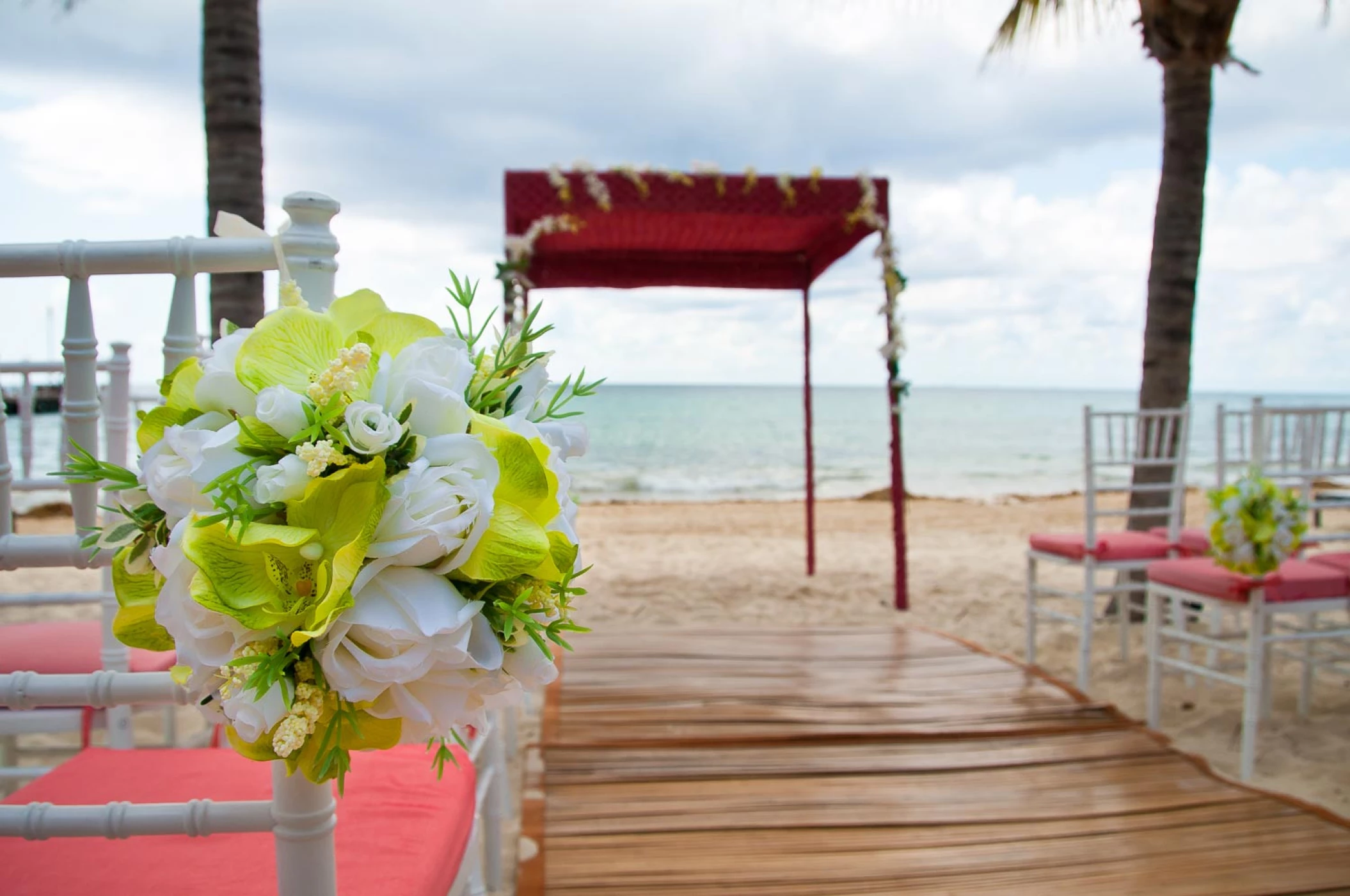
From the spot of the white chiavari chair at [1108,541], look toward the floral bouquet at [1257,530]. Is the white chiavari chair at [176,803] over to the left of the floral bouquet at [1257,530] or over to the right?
right

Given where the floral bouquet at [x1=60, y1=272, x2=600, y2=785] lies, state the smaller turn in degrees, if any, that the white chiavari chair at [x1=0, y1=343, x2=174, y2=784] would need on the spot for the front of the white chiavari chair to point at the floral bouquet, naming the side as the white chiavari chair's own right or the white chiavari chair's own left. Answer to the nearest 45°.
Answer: approximately 135° to the white chiavari chair's own right

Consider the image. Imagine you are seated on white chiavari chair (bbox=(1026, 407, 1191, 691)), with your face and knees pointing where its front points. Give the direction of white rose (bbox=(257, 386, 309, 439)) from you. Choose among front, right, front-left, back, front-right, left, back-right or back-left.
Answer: back-left

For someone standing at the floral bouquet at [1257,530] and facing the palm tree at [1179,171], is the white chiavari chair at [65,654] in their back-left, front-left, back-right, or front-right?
back-left

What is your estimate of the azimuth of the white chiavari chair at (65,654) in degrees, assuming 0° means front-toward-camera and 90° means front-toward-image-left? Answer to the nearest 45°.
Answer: approximately 225°

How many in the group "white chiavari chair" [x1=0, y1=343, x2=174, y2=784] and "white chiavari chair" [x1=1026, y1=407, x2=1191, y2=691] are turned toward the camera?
0

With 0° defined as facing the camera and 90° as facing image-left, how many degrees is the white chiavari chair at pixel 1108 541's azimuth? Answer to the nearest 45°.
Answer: approximately 135°

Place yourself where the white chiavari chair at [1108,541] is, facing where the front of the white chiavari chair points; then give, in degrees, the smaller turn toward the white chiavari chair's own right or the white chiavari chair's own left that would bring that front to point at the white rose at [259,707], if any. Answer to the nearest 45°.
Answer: approximately 135° to the white chiavari chair's own left

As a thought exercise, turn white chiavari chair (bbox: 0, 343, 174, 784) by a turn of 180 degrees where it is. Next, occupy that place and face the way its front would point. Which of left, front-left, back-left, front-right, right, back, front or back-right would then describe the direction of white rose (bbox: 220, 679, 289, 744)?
front-left

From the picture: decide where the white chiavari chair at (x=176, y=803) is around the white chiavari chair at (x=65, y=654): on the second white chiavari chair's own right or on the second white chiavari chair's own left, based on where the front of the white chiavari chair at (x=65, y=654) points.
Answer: on the second white chiavari chair's own right

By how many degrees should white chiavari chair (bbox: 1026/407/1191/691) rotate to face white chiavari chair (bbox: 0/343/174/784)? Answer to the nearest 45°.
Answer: approximately 90° to its left

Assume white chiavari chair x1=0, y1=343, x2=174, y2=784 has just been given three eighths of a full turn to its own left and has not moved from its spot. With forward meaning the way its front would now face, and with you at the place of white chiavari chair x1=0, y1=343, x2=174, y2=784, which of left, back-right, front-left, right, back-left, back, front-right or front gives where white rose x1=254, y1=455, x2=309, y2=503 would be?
left
